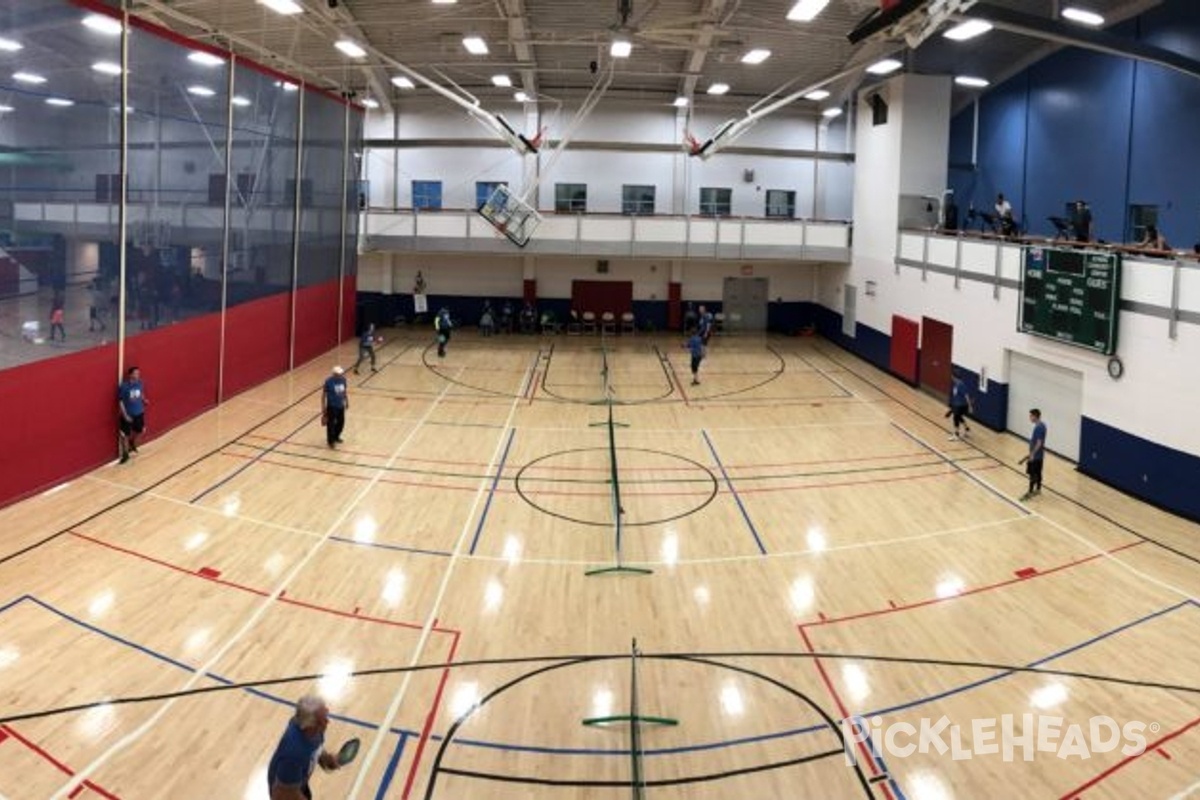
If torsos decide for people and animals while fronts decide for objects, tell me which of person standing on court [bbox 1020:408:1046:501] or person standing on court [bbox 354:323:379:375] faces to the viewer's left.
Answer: person standing on court [bbox 1020:408:1046:501]

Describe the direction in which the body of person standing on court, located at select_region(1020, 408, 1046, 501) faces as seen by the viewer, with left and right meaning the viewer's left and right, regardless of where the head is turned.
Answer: facing to the left of the viewer

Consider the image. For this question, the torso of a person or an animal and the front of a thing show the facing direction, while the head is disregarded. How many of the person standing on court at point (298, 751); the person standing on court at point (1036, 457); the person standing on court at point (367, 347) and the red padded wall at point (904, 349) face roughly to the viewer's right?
2

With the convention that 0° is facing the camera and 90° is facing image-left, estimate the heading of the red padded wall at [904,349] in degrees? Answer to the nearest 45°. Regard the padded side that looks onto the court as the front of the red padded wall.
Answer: approximately 45°

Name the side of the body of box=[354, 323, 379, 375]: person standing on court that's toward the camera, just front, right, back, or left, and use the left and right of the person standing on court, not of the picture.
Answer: right

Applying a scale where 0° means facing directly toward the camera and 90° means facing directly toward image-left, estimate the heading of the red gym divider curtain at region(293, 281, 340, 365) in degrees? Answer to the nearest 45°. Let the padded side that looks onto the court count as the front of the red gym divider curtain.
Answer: approximately 315°

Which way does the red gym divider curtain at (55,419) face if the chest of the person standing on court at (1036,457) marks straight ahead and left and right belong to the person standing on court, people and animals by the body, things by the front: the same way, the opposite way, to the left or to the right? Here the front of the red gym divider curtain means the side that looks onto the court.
the opposite way

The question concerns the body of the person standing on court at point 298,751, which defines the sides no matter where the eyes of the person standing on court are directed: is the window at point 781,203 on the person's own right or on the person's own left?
on the person's own left
